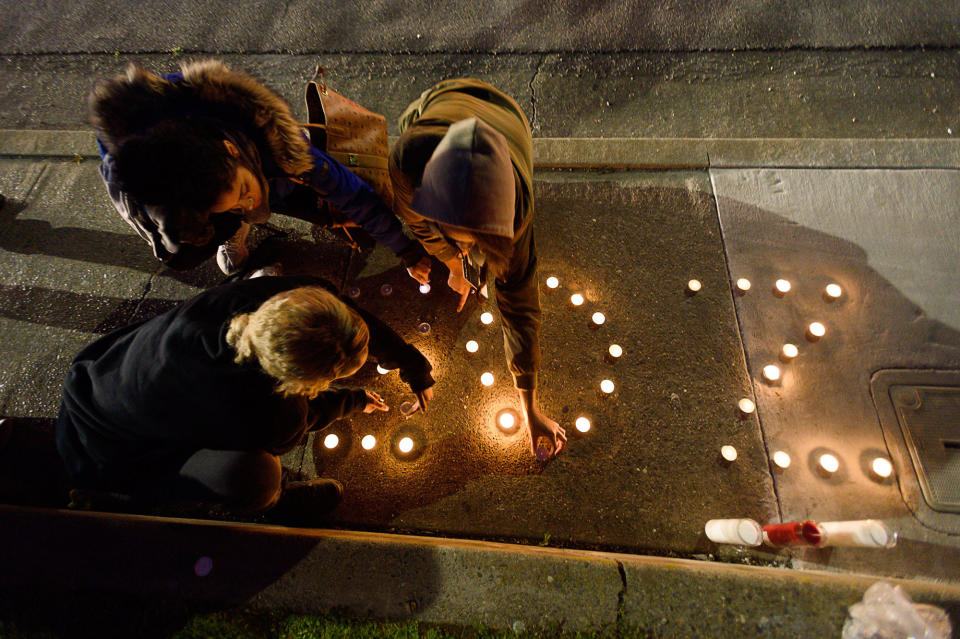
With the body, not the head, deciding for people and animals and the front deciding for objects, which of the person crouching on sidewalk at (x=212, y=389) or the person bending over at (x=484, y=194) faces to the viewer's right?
the person crouching on sidewalk

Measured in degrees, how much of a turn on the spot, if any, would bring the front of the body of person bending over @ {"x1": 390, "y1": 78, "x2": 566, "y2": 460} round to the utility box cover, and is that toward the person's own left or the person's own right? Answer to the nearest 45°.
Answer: approximately 90° to the person's own left

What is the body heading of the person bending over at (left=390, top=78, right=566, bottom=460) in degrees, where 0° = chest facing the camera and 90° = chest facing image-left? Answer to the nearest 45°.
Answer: approximately 0°

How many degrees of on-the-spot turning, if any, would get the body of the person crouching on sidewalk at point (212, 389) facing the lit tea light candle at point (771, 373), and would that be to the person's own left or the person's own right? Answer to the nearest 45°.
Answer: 0° — they already face it

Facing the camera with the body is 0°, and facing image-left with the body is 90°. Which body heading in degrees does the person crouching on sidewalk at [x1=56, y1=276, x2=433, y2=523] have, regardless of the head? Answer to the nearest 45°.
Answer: approximately 270°

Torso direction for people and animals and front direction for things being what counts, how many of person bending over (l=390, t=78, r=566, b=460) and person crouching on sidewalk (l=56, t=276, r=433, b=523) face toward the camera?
1

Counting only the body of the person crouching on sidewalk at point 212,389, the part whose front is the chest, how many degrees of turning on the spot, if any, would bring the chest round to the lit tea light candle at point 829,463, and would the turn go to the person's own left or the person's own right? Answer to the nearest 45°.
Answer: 0° — they already face it
